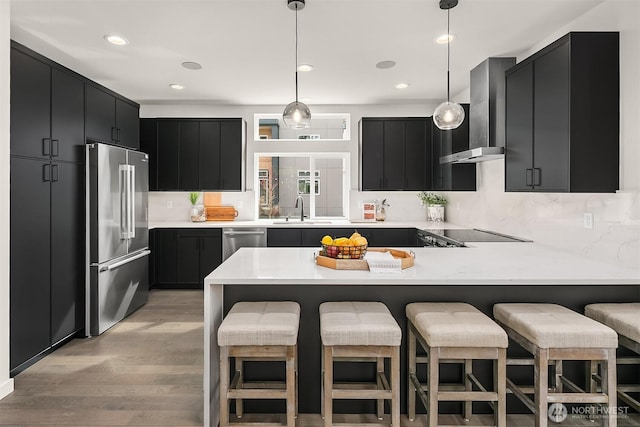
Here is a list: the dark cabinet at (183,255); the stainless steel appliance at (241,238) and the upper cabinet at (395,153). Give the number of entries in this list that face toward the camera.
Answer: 3

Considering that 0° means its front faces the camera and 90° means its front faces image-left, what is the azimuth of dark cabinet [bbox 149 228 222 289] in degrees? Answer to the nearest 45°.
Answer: approximately 0°

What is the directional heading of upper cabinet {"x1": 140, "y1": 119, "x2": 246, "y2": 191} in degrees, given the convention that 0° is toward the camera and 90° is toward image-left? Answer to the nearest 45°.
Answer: approximately 0°

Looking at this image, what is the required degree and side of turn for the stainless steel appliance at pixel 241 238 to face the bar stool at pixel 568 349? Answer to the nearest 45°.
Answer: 0° — it already faces it

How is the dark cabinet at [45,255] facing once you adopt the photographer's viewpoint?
facing the viewer and to the right of the viewer

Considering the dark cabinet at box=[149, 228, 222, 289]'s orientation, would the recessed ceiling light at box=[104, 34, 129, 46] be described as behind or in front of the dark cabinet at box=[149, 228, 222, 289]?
in front

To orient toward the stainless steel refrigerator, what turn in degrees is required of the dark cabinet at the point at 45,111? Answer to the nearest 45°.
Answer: approximately 90° to its left

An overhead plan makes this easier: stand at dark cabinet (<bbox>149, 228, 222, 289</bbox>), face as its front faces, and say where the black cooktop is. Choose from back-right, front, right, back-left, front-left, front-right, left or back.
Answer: front-left

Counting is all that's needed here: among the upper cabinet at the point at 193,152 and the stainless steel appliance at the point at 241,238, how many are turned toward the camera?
2

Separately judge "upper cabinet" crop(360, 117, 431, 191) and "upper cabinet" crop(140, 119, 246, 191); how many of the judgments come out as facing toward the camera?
2

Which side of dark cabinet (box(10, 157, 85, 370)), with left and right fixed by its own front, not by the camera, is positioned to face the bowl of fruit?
front
